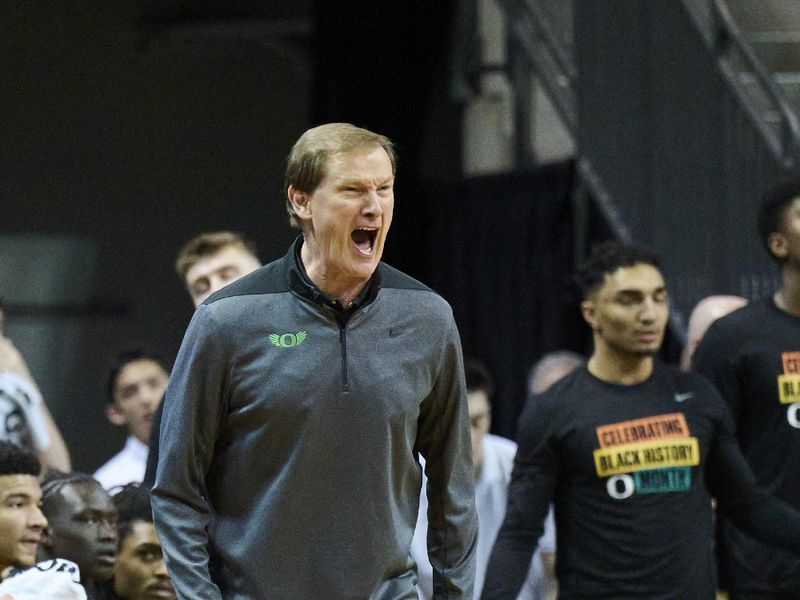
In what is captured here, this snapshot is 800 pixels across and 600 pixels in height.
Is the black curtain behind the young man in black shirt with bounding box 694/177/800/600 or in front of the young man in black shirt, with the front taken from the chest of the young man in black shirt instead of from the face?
behind

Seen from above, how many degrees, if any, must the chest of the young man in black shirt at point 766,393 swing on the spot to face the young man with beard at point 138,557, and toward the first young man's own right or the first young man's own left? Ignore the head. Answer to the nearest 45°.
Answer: approximately 90° to the first young man's own right

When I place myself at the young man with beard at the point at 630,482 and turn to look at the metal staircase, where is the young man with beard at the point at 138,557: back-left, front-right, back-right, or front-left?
back-left

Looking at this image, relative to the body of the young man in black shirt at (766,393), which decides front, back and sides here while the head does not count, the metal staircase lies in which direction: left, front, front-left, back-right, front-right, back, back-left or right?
back-left

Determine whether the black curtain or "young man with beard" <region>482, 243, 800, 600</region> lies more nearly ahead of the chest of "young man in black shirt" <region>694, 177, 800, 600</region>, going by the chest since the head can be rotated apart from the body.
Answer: the young man with beard

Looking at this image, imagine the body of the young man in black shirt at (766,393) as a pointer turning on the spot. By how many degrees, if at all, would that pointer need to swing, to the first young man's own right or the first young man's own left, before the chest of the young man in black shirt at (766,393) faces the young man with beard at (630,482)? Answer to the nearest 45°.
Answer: approximately 90° to the first young man's own right

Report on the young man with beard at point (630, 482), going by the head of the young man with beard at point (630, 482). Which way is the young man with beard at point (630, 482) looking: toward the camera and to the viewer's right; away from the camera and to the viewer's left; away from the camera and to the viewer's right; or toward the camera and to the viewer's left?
toward the camera and to the viewer's right
